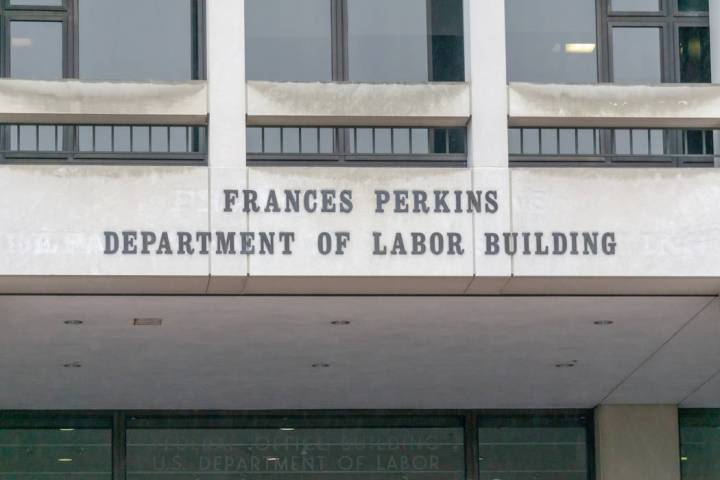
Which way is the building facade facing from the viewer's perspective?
toward the camera
